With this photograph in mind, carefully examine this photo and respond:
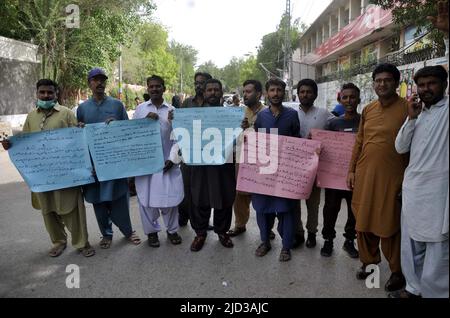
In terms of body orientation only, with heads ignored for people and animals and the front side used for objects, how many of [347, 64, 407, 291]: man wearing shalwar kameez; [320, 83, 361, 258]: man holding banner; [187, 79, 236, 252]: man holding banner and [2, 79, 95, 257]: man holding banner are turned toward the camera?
4

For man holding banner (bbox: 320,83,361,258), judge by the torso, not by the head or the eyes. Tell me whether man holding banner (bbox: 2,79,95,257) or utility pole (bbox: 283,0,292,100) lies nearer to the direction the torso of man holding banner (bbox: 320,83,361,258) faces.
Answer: the man holding banner

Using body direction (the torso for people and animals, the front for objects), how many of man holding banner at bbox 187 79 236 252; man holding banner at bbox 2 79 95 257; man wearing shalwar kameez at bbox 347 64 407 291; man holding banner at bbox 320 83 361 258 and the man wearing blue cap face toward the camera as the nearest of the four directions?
5

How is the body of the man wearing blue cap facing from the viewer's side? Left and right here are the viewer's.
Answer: facing the viewer

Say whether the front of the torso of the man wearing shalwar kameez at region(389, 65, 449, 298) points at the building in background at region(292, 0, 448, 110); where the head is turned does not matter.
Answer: no

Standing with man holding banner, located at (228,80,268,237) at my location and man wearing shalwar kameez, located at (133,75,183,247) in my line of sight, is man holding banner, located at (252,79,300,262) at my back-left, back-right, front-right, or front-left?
back-left

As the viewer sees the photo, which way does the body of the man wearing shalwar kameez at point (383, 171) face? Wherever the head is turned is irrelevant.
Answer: toward the camera

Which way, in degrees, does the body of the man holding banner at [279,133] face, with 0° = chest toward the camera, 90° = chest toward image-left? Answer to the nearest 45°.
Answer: approximately 0°

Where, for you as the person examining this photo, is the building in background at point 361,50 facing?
facing the viewer and to the left of the viewer

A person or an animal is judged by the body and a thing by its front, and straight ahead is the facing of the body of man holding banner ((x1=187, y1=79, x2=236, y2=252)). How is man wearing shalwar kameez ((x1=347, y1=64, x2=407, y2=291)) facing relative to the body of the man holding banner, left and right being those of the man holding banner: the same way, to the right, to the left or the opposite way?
the same way

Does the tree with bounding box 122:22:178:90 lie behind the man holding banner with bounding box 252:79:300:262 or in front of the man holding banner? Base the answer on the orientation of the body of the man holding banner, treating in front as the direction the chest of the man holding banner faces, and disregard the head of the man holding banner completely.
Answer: behind

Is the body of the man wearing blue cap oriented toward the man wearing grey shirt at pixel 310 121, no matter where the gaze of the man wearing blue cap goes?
no

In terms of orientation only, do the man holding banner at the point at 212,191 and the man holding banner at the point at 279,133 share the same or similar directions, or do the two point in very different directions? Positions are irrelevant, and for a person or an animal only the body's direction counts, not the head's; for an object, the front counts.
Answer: same or similar directions

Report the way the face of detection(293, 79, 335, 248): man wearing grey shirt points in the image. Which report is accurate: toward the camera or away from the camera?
toward the camera

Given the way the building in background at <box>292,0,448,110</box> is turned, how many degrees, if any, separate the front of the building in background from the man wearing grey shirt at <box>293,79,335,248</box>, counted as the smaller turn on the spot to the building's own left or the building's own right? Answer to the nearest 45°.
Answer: approximately 45° to the building's own left

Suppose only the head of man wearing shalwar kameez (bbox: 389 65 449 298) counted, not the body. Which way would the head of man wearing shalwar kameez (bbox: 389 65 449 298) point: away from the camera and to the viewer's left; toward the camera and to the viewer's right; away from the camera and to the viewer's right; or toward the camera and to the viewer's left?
toward the camera and to the viewer's left
